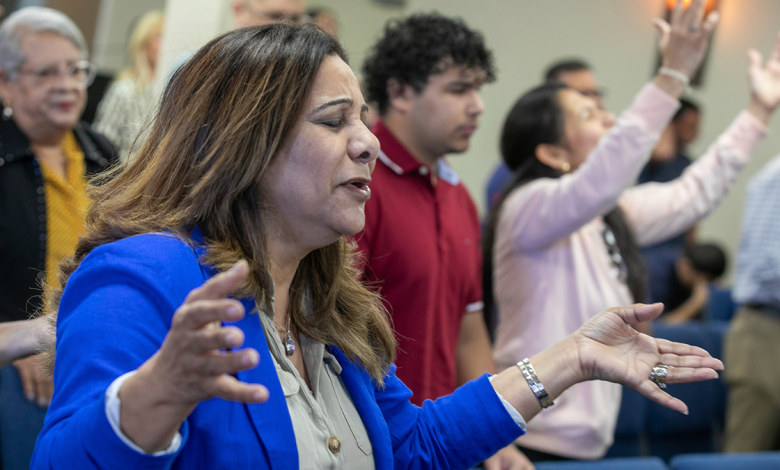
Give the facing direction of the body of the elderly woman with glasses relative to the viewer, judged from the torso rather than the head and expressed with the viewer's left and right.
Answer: facing the viewer and to the right of the viewer

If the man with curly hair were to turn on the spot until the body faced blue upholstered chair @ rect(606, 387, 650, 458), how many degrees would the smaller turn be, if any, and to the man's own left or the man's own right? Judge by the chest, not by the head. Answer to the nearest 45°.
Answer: approximately 90° to the man's own left

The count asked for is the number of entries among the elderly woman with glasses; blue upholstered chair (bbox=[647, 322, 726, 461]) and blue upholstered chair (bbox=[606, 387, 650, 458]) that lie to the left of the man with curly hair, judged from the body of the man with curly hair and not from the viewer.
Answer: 2

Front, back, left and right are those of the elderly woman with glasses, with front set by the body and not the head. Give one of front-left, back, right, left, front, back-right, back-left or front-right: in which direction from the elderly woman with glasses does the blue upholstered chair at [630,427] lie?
front-left

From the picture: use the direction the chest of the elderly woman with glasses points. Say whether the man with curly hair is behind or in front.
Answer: in front

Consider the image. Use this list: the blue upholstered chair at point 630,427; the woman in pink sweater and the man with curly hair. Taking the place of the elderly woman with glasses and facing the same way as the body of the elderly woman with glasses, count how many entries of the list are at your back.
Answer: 0

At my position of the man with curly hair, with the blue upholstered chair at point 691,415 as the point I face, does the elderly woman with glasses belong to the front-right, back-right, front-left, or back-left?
back-left

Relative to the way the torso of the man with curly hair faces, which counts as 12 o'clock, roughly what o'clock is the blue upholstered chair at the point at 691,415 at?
The blue upholstered chair is roughly at 9 o'clock from the man with curly hair.
